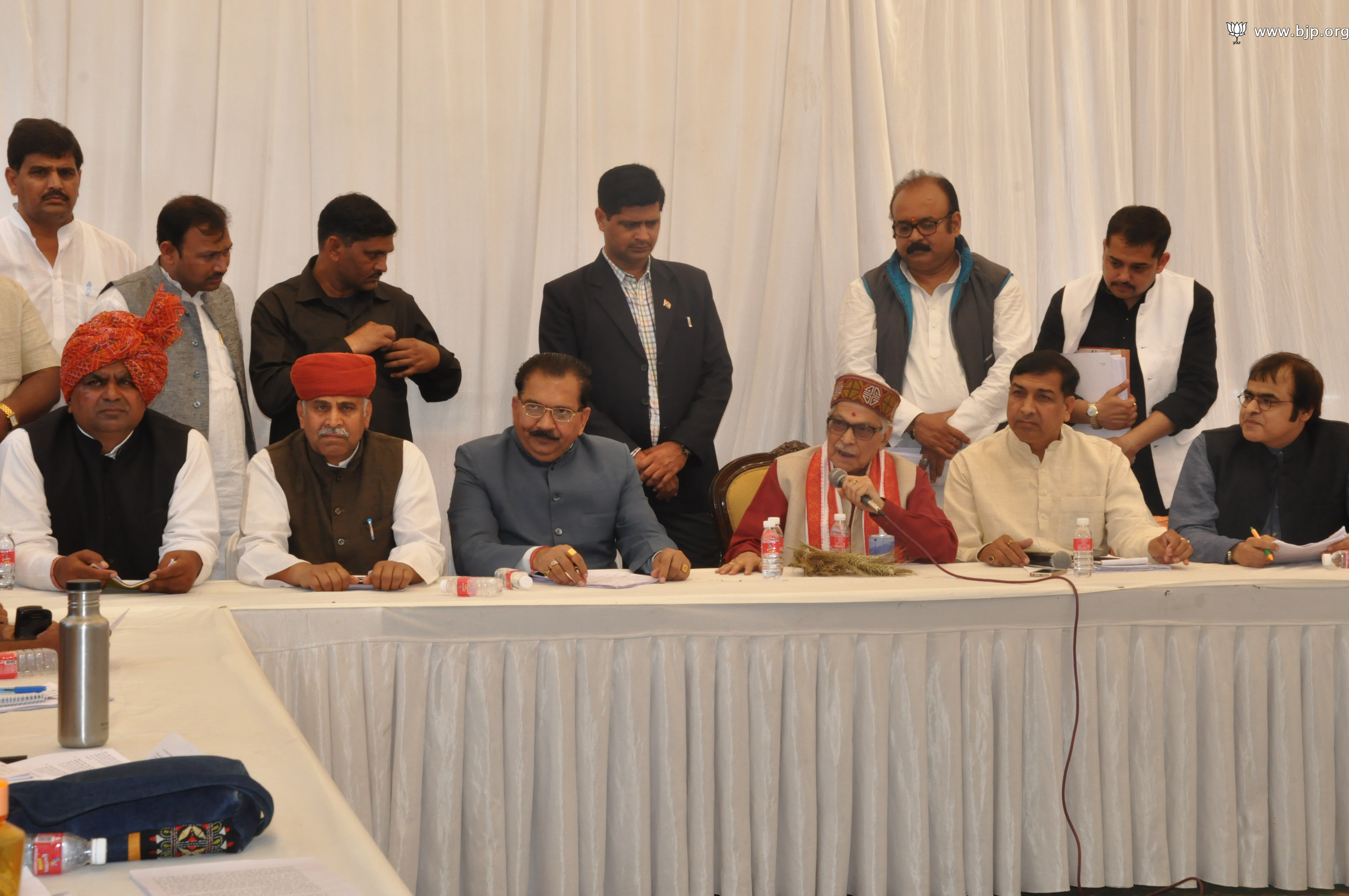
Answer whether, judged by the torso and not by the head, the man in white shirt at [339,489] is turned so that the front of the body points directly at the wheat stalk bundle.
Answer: no

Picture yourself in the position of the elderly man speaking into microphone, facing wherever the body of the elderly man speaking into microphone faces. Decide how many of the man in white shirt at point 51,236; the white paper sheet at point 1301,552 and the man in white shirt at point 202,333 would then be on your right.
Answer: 2

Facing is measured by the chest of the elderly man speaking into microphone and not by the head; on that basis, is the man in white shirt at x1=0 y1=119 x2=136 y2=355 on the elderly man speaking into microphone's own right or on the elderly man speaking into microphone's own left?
on the elderly man speaking into microphone's own right

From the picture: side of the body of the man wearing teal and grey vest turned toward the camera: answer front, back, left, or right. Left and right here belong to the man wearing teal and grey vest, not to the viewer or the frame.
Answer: front

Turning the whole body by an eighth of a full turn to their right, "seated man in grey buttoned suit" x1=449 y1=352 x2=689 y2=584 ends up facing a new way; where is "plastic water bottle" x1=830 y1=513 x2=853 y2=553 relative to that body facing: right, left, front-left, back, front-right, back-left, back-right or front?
back-left

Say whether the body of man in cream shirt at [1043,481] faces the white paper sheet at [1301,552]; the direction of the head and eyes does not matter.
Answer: no

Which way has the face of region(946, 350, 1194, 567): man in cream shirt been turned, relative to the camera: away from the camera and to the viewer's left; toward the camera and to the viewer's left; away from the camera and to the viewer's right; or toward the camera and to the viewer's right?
toward the camera and to the viewer's left

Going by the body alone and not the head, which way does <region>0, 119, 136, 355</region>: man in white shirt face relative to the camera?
toward the camera

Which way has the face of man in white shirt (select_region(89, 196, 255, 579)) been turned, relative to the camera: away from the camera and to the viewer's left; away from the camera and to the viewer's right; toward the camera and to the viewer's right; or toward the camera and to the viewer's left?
toward the camera and to the viewer's right

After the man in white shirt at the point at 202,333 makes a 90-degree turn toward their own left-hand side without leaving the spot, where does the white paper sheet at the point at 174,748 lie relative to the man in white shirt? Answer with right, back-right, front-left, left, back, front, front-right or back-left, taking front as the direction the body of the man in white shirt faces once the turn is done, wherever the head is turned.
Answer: back-right

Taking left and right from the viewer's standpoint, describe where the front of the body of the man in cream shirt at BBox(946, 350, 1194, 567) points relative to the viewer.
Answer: facing the viewer

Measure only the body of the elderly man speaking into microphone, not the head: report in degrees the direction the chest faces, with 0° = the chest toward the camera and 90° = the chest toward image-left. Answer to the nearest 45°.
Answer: approximately 0°

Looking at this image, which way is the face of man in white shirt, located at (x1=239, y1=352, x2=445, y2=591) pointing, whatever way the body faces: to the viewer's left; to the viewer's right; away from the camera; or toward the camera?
toward the camera

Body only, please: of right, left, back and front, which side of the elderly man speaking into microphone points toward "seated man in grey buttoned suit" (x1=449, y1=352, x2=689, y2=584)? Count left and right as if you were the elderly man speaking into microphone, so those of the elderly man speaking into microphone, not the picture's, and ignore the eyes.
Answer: right

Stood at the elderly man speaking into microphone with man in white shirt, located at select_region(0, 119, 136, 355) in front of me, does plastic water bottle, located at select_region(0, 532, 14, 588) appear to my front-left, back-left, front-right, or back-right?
front-left

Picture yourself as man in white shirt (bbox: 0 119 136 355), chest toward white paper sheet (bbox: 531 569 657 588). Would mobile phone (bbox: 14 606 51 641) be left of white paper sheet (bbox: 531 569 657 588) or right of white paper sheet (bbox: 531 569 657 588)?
right

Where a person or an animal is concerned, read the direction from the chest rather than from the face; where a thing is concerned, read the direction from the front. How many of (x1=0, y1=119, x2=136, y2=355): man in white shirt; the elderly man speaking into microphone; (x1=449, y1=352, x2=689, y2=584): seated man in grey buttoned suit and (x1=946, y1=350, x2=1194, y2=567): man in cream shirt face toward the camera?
4

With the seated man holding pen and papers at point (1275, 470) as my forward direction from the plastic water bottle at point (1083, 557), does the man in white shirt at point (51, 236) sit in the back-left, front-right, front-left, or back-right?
back-left

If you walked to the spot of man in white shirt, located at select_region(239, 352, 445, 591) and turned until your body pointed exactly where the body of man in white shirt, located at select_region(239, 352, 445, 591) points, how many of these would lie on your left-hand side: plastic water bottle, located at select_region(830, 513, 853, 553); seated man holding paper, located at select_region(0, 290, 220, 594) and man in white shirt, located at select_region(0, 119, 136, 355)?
1
